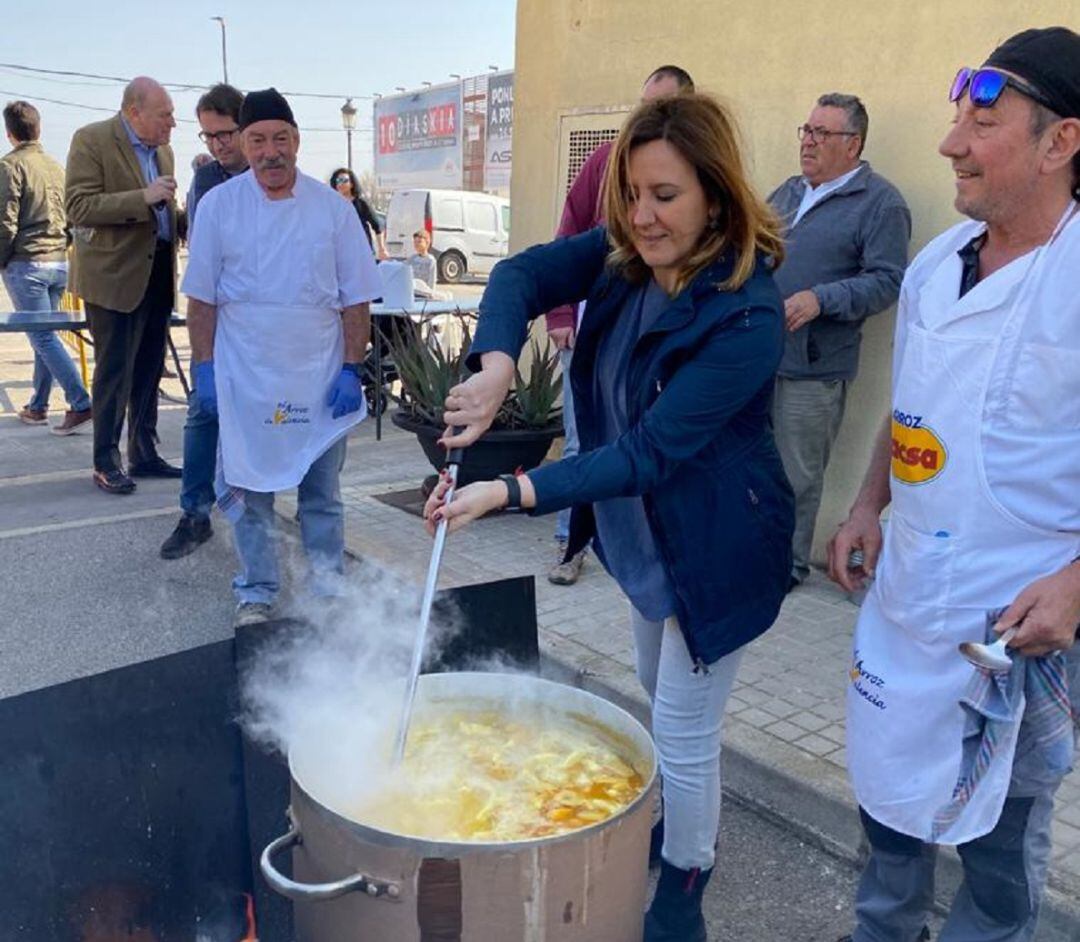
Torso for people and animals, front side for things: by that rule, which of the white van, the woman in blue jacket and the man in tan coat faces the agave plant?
the man in tan coat

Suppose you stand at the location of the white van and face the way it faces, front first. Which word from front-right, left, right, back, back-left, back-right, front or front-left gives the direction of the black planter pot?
back-right

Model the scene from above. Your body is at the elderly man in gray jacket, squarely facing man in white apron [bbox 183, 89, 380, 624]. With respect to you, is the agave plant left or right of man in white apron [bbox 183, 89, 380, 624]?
right

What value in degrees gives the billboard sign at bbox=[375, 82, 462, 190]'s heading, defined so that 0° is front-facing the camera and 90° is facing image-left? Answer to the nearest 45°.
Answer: approximately 45°

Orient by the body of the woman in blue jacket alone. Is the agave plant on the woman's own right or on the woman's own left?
on the woman's own right

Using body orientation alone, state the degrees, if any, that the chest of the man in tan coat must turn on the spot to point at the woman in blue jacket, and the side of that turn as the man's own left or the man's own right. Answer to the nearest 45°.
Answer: approximately 45° to the man's own right

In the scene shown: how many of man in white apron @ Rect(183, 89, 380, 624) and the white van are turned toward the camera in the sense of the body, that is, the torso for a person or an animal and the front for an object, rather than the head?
1

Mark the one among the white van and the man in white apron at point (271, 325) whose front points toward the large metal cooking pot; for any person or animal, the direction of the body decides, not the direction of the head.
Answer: the man in white apron

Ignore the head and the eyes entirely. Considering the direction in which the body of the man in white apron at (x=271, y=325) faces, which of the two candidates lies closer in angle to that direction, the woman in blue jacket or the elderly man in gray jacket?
the woman in blue jacket

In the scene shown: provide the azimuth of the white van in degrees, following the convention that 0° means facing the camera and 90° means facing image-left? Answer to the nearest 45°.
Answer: approximately 225°

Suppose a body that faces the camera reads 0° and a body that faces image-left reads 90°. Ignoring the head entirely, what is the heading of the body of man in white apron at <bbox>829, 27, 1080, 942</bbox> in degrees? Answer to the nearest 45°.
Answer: approximately 45°

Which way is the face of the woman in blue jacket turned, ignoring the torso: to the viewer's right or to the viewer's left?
to the viewer's left
